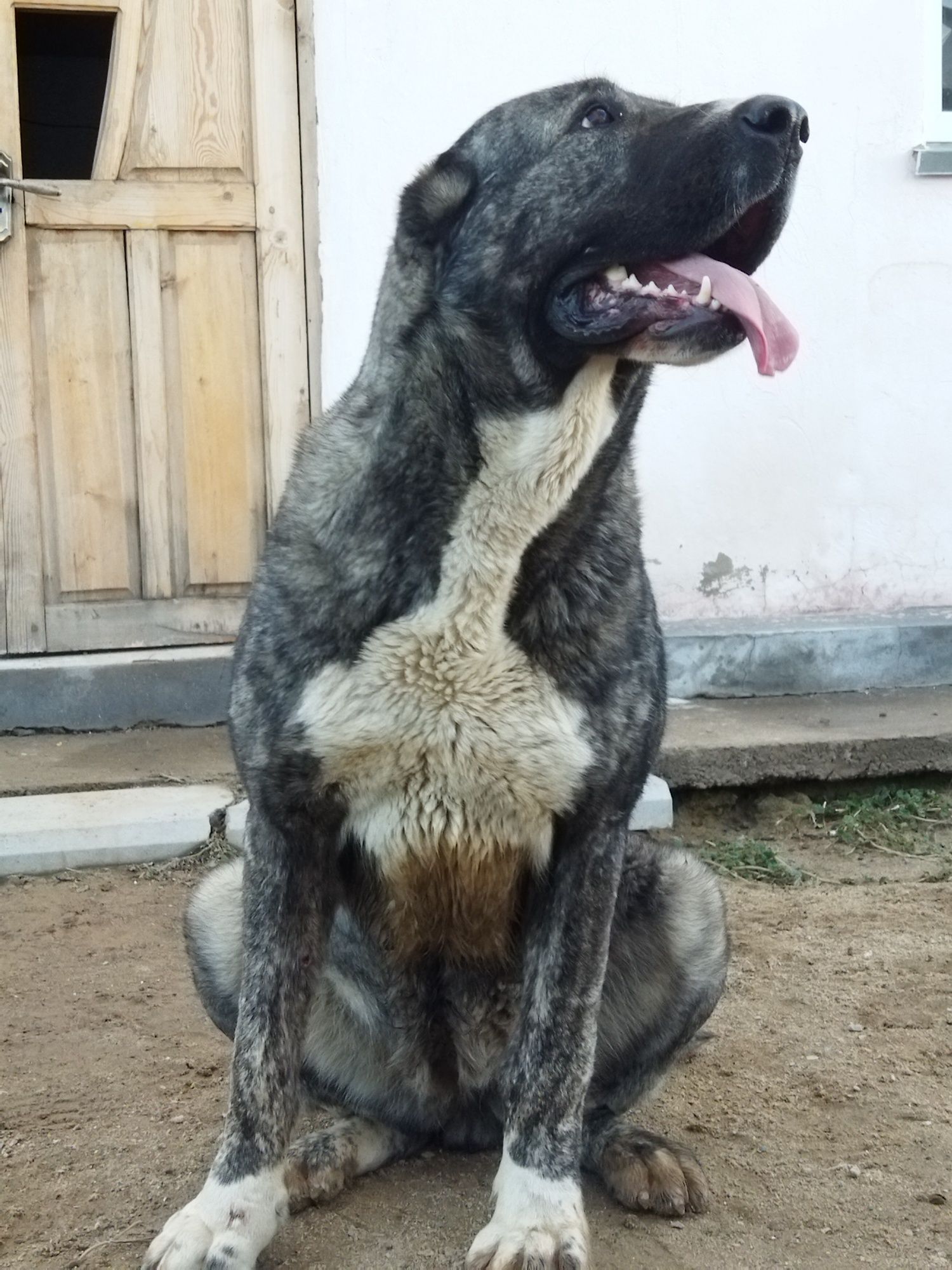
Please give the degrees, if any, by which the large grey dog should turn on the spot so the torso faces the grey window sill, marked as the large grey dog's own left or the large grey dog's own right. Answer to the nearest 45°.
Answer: approximately 135° to the large grey dog's own left

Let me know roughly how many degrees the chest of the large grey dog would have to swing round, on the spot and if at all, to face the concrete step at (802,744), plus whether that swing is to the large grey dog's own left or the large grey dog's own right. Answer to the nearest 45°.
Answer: approximately 135° to the large grey dog's own left

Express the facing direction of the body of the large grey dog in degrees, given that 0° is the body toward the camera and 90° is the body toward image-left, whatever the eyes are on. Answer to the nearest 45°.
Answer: approximately 0°

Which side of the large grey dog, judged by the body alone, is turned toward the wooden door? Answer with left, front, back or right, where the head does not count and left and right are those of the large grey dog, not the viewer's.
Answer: back

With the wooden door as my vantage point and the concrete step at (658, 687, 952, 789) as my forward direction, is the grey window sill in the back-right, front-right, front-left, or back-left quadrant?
front-left

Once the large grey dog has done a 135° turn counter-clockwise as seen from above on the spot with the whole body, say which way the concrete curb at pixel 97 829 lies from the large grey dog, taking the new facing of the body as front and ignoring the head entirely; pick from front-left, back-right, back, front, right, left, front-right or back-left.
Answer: left
